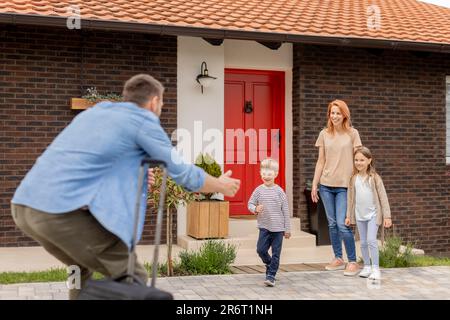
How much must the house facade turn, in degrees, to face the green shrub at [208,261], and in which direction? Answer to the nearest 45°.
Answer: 0° — it already faces it

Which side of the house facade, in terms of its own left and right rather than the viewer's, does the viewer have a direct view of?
front

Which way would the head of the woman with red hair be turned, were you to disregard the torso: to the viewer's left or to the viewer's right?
to the viewer's left

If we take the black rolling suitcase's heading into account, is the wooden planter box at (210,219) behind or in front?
behind

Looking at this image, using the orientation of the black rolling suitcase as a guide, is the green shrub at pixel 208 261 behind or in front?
behind

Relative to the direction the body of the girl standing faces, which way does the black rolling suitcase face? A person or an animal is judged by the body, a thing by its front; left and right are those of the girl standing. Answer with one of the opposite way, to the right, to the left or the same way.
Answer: the same way

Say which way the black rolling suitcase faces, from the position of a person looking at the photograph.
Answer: facing the viewer and to the left of the viewer

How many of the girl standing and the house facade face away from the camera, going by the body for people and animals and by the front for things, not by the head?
0
